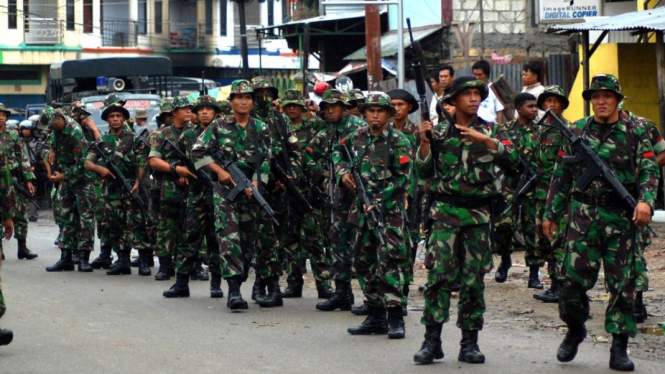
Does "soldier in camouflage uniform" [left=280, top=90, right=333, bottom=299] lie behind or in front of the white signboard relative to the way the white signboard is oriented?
in front

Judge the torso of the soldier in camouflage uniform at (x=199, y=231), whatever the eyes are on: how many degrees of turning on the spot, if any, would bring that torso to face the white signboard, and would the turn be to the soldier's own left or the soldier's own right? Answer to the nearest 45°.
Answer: approximately 180°

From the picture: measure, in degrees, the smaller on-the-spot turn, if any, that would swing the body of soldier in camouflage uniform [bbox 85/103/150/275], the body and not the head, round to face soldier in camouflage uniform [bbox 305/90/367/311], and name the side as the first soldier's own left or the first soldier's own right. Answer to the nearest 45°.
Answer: approximately 45° to the first soldier's own left

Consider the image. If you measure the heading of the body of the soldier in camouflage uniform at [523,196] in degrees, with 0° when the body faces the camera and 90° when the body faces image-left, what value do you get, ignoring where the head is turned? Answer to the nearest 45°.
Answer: approximately 315°

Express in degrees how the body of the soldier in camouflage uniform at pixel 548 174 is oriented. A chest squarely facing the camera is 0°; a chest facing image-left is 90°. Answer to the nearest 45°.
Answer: approximately 45°

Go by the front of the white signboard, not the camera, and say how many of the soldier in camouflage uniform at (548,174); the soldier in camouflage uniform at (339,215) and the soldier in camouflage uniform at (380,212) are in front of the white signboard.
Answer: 3

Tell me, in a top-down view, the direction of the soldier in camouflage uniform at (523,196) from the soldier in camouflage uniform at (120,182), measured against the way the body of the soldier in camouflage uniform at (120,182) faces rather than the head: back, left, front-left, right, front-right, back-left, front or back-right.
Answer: front-left
